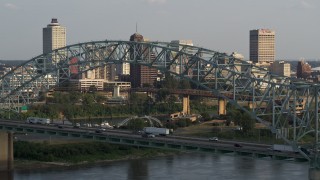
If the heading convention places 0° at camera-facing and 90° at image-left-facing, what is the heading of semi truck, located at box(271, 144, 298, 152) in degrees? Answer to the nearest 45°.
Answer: approximately 270°
